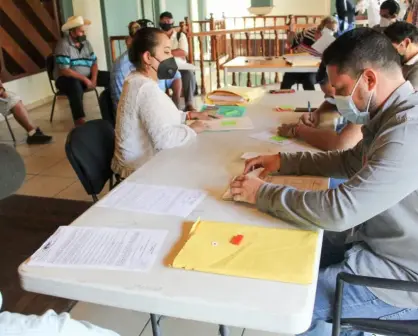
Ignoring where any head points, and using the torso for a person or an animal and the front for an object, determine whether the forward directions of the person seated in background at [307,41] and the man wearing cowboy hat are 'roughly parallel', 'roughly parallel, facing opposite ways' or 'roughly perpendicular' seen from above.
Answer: roughly parallel

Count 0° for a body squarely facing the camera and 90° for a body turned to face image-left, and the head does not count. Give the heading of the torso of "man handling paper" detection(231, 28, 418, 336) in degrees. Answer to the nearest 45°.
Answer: approximately 90°

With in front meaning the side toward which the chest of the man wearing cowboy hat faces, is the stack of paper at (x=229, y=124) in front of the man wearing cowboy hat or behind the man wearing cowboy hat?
in front

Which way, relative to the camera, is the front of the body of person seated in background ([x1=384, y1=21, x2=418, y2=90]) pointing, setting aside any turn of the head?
to the viewer's left

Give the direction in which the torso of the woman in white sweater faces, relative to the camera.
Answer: to the viewer's right

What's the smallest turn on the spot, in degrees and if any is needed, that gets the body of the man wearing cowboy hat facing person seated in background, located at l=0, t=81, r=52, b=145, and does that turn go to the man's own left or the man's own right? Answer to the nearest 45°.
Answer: approximately 90° to the man's own right

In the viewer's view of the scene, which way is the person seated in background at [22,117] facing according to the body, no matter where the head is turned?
to the viewer's right

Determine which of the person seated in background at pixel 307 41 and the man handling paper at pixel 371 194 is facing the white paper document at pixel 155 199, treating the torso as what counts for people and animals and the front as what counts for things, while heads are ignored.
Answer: the man handling paper

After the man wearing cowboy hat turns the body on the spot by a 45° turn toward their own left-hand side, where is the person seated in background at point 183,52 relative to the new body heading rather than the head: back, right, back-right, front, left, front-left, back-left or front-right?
front

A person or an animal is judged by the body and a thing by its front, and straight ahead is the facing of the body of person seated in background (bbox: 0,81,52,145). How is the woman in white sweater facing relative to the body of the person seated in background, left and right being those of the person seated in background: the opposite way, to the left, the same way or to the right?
the same way

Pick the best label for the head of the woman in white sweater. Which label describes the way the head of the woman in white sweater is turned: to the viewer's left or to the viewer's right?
to the viewer's right

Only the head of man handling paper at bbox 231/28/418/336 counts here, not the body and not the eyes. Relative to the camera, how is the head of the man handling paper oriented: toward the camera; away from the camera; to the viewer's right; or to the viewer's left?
to the viewer's left

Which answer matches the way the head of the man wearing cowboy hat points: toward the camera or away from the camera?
toward the camera

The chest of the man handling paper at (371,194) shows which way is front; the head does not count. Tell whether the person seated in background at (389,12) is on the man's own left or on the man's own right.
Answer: on the man's own right

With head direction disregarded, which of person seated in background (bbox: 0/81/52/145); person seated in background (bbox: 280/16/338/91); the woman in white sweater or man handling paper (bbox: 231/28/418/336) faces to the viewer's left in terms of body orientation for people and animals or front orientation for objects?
the man handling paper
